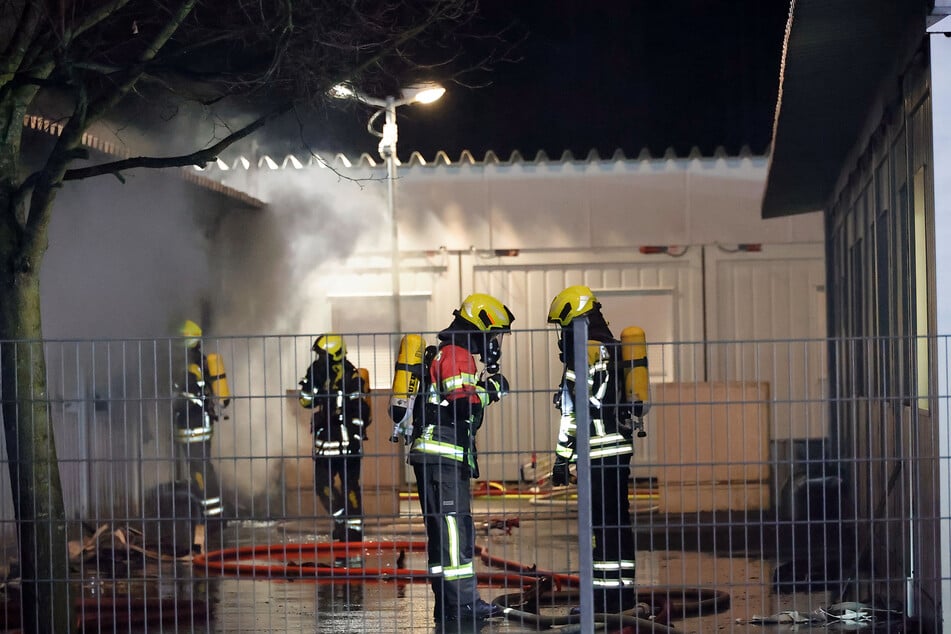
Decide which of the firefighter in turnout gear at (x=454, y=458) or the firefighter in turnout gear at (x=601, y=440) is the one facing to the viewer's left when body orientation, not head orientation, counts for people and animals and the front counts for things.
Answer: the firefighter in turnout gear at (x=601, y=440)

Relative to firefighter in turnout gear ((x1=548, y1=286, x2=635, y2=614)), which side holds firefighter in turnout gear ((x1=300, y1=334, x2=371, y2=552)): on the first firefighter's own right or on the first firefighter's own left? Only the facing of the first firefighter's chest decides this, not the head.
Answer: on the first firefighter's own right

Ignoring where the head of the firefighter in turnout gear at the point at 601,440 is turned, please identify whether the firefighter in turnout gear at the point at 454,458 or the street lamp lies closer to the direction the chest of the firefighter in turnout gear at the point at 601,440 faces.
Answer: the firefighter in turnout gear

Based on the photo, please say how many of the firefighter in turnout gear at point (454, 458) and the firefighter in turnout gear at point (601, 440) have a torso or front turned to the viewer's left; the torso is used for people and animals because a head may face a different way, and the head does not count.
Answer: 1

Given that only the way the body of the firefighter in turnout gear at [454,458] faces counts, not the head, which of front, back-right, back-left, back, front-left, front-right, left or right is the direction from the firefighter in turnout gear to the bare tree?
back

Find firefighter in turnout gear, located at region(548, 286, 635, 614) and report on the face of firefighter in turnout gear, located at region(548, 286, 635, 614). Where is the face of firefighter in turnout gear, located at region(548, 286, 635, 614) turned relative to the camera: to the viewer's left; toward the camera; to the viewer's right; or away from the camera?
to the viewer's left

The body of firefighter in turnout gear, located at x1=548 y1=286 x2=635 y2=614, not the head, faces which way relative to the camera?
to the viewer's left

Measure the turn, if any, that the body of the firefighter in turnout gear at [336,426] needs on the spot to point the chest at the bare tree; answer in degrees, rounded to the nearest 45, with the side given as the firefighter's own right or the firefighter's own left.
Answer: approximately 45° to the firefighter's own left

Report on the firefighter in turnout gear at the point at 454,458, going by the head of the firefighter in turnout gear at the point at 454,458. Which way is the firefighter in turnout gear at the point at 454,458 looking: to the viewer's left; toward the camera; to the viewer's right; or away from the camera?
to the viewer's right

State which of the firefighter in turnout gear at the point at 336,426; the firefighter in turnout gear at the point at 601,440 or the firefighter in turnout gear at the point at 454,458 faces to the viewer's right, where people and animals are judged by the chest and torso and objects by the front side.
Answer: the firefighter in turnout gear at the point at 454,458
